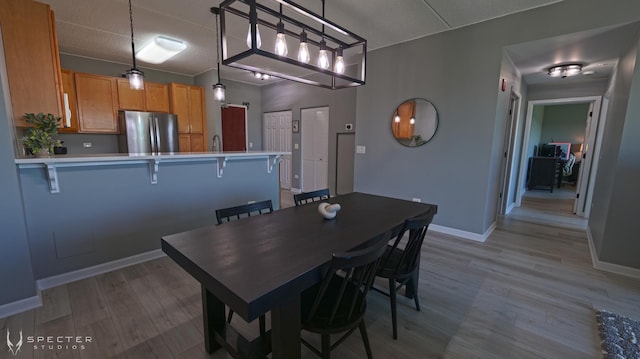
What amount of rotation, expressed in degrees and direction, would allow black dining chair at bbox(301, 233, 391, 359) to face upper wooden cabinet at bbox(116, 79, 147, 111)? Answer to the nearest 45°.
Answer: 0° — it already faces it

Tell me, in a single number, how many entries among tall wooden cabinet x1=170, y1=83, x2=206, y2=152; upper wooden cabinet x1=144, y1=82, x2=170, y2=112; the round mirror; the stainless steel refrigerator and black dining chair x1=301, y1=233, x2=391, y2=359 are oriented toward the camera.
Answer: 4

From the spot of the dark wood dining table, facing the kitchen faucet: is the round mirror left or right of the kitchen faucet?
right

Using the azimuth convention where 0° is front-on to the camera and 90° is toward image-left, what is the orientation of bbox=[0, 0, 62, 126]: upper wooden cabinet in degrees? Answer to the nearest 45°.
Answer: approximately 270°

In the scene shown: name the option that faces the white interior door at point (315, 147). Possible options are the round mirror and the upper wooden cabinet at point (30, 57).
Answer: the upper wooden cabinet

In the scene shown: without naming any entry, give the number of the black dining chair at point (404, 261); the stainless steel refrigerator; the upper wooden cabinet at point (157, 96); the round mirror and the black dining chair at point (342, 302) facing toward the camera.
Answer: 3

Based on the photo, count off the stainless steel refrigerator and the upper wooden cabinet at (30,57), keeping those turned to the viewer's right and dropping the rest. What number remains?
1

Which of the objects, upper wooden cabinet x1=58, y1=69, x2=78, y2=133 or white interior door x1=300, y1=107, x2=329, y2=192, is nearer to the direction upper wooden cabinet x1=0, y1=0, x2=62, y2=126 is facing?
the white interior door

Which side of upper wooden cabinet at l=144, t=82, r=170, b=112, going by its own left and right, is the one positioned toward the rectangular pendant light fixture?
front

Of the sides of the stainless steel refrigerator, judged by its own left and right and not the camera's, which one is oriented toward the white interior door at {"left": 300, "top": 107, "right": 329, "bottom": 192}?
left
